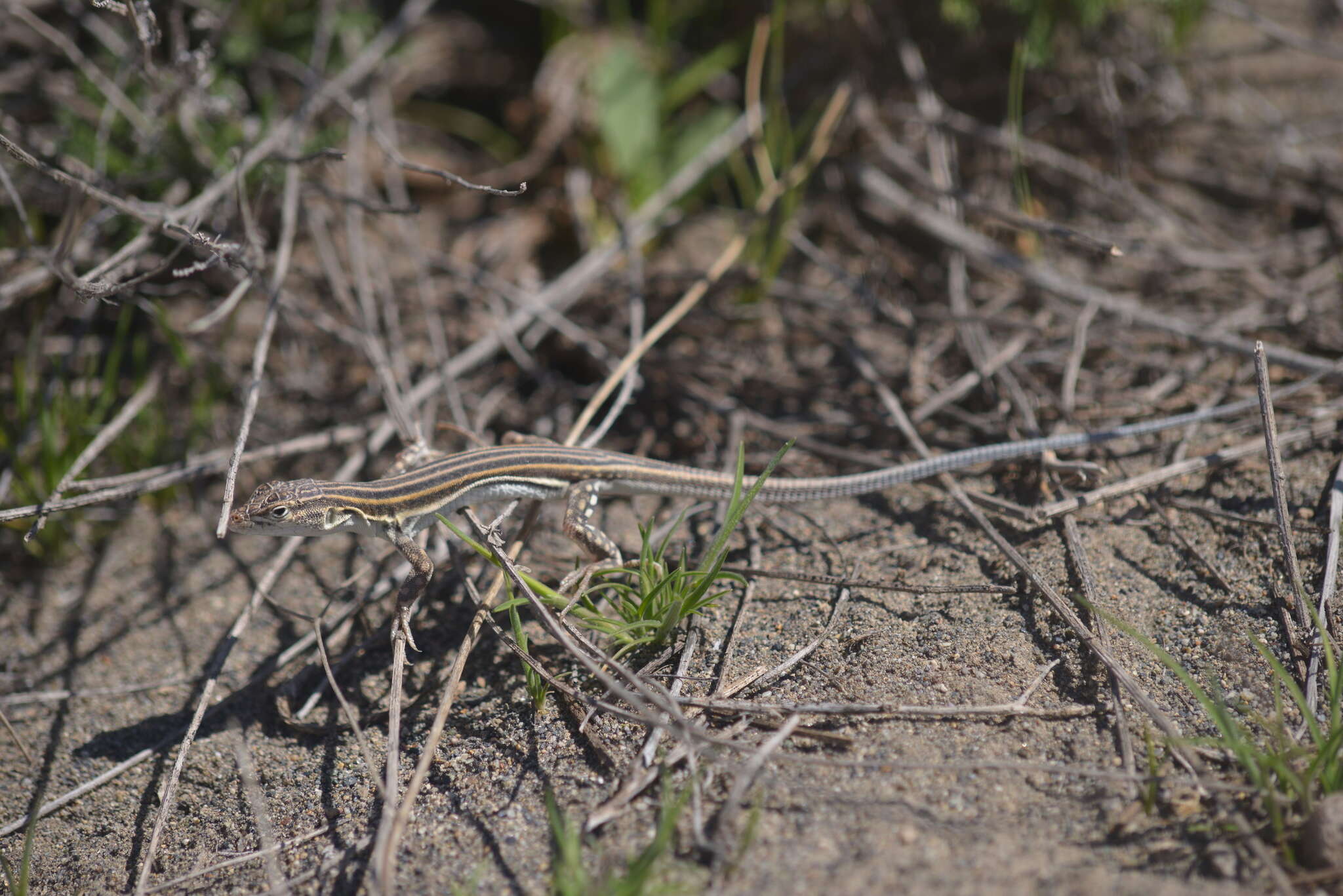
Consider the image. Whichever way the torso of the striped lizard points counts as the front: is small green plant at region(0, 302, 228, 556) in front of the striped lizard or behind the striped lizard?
in front

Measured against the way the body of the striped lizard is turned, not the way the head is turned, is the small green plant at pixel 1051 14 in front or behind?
behind

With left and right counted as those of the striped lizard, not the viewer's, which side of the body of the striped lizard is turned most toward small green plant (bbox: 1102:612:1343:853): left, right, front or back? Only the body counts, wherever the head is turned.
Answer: back

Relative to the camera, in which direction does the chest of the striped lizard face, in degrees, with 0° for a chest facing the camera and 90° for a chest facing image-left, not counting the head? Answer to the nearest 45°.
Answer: approximately 90°

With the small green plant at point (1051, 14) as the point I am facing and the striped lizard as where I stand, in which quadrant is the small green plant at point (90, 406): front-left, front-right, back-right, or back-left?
back-left

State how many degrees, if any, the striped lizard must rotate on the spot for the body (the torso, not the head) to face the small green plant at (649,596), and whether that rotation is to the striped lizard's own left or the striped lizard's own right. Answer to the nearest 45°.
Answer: approximately 135° to the striped lizard's own left
